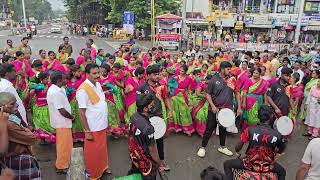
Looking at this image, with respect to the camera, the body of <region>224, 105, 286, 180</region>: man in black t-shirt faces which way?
away from the camera

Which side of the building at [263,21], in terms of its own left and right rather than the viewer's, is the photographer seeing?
front

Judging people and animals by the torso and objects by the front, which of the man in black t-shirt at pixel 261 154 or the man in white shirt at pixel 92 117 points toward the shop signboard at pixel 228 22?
the man in black t-shirt

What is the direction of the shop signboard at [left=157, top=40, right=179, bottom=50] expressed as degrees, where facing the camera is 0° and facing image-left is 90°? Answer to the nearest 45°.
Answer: approximately 0°

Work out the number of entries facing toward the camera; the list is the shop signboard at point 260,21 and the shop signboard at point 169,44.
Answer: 2

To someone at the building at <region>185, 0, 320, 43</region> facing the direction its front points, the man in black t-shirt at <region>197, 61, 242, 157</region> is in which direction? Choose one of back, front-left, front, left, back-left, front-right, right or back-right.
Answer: front

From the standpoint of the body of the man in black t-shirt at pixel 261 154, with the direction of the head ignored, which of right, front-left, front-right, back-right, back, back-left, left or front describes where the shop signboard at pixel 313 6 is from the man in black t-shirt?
front

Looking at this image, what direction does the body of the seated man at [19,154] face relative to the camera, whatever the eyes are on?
to the viewer's right

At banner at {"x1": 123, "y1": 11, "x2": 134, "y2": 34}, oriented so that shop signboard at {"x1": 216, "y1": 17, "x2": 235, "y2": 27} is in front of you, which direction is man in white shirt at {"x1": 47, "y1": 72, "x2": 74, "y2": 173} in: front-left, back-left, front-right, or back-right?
back-right

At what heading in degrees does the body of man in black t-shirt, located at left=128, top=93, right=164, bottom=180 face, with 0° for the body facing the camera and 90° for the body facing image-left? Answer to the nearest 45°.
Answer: approximately 225°

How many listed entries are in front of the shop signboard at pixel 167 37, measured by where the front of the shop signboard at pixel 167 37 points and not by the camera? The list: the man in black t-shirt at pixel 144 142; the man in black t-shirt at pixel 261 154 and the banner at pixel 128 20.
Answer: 2

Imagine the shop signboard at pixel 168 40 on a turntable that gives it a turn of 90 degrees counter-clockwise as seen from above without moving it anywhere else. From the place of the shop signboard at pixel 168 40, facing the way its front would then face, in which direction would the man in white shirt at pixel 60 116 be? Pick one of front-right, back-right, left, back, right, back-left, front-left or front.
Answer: right

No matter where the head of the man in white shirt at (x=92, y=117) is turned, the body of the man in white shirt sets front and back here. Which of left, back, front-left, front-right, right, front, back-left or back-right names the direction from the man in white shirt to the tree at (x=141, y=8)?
back-left

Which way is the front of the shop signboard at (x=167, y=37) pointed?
toward the camera
